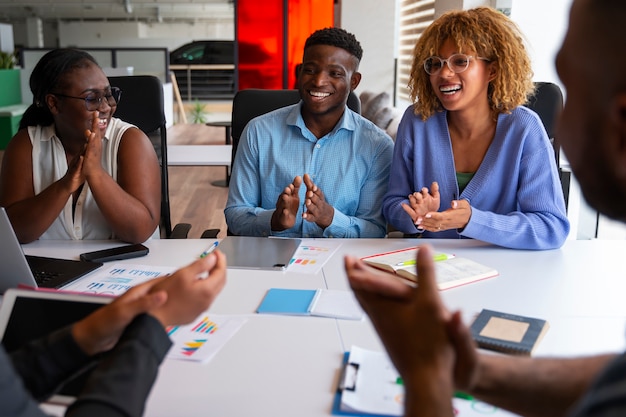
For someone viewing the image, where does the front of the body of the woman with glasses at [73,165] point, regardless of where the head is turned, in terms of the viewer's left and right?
facing the viewer

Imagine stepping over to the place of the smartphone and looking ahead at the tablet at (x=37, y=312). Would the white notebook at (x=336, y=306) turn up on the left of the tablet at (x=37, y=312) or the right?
left

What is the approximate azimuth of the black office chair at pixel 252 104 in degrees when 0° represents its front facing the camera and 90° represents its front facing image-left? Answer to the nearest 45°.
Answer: approximately 0°

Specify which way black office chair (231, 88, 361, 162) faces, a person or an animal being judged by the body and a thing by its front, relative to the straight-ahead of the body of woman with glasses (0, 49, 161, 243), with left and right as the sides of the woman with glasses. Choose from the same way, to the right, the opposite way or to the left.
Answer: the same way

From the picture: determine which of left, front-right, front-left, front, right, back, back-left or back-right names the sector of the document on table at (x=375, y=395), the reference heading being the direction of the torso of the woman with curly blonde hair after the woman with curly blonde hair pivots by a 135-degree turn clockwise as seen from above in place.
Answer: back

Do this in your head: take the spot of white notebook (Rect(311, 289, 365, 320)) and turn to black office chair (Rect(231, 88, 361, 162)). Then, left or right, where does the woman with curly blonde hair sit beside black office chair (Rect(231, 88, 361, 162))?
right

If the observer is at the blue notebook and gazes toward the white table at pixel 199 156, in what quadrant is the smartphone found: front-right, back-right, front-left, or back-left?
front-left

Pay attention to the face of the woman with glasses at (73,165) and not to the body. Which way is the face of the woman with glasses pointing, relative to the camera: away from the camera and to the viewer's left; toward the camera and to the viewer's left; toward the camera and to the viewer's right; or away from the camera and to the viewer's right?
toward the camera and to the viewer's right

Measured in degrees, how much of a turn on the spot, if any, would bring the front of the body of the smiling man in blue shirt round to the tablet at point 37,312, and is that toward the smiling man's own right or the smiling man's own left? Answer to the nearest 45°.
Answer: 0° — they already face it

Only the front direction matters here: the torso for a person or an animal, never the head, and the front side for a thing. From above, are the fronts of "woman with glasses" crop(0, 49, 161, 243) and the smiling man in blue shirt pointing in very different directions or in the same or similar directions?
same or similar directions

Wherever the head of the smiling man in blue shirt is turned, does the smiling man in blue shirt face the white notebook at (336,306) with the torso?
yes

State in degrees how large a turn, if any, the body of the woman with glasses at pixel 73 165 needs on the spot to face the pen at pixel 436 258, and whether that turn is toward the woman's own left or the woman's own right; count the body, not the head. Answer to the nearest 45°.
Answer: approximately 45° to the woman's own left

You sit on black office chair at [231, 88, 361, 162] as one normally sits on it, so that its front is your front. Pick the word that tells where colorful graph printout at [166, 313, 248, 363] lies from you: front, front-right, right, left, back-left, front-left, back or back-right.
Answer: front

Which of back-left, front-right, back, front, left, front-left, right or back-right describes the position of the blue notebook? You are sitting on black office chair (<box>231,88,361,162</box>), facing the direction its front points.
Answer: front
